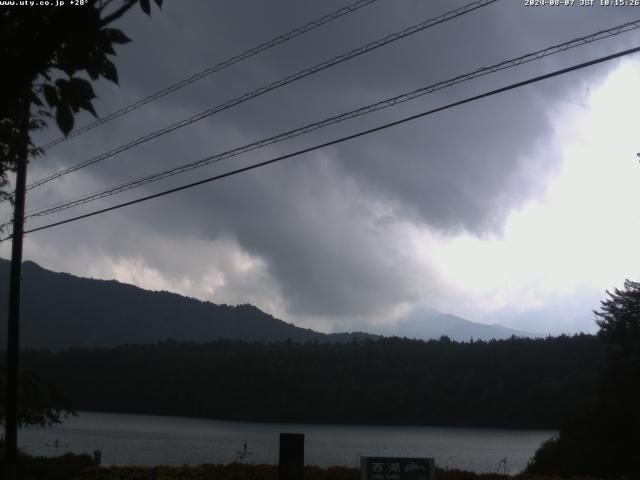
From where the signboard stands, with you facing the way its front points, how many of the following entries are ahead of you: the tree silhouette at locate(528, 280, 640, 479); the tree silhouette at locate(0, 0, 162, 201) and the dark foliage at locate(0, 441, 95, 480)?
1

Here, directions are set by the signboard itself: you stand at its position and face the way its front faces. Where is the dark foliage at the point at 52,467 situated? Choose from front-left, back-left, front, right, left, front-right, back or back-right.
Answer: back-right

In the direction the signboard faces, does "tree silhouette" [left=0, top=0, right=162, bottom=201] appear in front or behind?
in front

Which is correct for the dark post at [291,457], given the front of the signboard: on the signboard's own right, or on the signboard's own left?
on the signboard's own right

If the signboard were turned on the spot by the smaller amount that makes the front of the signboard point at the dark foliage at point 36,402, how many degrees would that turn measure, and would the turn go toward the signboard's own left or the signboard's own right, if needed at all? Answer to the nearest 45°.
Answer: approximately 135° to the signboard's own right

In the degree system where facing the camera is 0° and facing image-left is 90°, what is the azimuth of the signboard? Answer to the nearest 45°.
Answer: approximately 0°

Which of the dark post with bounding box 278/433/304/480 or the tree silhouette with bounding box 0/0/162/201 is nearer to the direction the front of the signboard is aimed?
the tree silhouette
